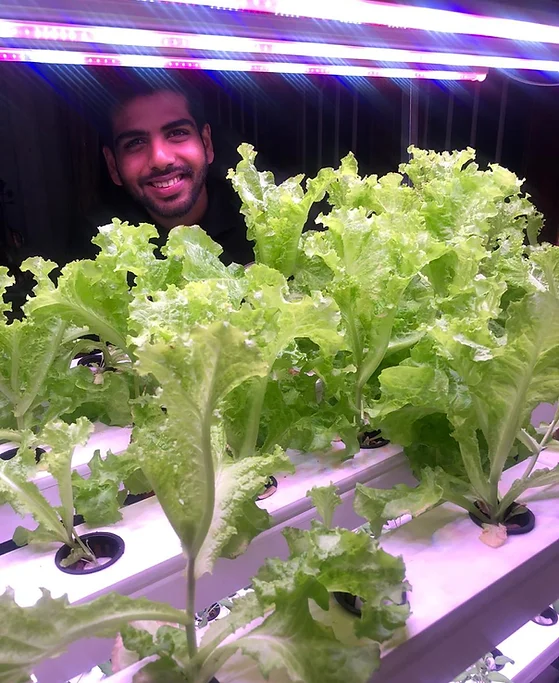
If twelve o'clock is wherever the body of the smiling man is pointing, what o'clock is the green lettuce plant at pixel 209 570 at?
The green lettuce plant is roughly at 12 o'clock from the smiling man.

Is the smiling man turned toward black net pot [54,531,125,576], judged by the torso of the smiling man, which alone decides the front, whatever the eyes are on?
yes

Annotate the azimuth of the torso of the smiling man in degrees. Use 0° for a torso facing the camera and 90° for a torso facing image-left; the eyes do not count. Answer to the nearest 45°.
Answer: approximately 0°

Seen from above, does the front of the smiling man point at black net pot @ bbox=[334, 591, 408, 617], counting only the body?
yes

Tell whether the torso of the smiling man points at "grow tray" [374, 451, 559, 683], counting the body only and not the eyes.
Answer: yes

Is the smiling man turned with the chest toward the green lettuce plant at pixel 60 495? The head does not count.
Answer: yes

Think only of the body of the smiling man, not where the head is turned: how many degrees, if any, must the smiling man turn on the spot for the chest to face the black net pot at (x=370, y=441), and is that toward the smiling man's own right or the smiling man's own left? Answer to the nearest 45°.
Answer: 0° — they already face it

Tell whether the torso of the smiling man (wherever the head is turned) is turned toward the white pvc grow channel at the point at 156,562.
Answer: yes
